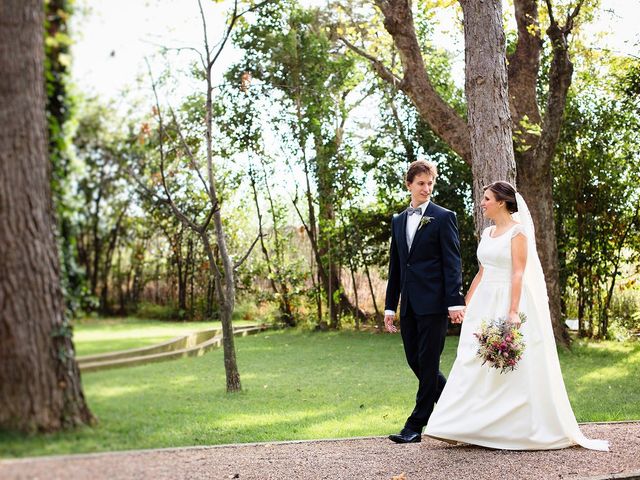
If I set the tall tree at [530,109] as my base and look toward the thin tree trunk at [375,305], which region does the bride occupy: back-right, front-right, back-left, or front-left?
back-left

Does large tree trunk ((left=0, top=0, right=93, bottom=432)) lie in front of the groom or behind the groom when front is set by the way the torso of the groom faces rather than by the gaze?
in front

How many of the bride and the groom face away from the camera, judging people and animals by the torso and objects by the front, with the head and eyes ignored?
0

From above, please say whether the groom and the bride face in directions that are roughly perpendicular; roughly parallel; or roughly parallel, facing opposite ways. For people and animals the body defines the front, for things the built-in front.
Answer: roughly parallel

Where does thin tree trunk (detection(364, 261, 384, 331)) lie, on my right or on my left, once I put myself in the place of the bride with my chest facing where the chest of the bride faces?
on my right

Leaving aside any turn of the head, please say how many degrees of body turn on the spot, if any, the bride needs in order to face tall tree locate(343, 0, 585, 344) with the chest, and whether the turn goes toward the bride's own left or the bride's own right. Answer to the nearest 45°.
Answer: approximately 135° to the bride's own right

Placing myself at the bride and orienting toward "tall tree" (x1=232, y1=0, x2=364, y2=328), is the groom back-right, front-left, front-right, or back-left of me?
front-left

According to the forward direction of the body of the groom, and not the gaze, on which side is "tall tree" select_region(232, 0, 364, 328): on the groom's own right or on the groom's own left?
on the groom's own right

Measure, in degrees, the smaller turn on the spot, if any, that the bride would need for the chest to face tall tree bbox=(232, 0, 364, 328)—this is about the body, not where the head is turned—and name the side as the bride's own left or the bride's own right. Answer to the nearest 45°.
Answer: approximately 90° to the bride's own right

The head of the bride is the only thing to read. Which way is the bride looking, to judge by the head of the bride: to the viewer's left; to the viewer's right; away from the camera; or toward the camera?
to the viewer's left

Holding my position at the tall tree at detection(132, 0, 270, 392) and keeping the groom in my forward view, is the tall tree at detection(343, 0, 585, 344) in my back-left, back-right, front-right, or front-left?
front-left

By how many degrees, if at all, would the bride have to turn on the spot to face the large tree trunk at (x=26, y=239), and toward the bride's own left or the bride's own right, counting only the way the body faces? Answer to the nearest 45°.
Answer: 0° — they already face it

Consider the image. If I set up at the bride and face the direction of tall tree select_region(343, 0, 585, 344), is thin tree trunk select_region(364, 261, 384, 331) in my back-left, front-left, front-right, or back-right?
front-left

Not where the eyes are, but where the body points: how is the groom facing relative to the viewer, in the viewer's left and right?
facing the viewer and to the left of the viewer
